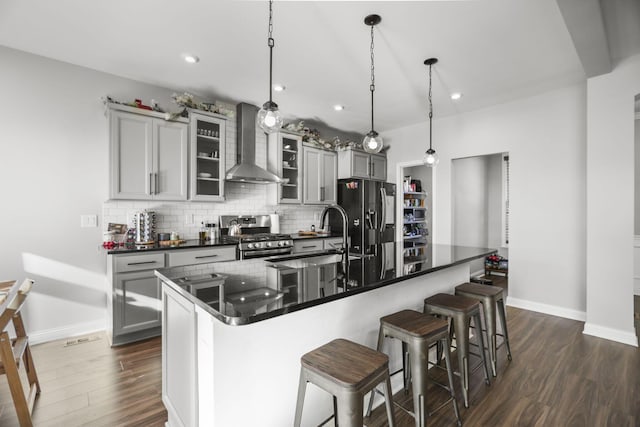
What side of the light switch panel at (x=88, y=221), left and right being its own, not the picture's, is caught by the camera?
front

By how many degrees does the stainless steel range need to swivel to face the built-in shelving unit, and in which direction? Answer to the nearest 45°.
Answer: approximately 90° to its left

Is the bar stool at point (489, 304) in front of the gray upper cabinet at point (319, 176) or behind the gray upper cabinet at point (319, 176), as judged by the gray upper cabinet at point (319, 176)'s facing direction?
in front

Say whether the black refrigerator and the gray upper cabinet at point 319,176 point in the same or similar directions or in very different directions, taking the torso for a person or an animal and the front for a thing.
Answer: same or similar directions

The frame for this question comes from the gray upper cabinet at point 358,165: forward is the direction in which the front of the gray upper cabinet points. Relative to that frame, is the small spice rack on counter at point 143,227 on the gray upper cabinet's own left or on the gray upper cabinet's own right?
on the gray upper cabinet's own right

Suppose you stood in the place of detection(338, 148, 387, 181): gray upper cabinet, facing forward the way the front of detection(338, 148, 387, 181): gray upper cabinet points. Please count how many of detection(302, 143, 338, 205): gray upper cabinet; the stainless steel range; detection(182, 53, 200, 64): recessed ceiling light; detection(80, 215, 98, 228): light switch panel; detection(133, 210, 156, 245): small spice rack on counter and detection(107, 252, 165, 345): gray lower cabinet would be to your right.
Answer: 6

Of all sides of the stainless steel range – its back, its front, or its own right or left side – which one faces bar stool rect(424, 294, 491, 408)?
front

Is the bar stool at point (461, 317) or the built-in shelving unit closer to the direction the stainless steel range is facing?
the bar stool

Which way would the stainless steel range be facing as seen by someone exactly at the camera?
facing the viewer and to the right of the viewer

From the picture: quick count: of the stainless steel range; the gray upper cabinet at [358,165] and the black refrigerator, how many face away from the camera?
0

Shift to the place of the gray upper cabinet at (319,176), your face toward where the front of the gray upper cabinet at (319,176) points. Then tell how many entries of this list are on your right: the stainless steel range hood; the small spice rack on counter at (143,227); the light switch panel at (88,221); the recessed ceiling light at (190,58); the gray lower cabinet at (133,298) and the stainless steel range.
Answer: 6
